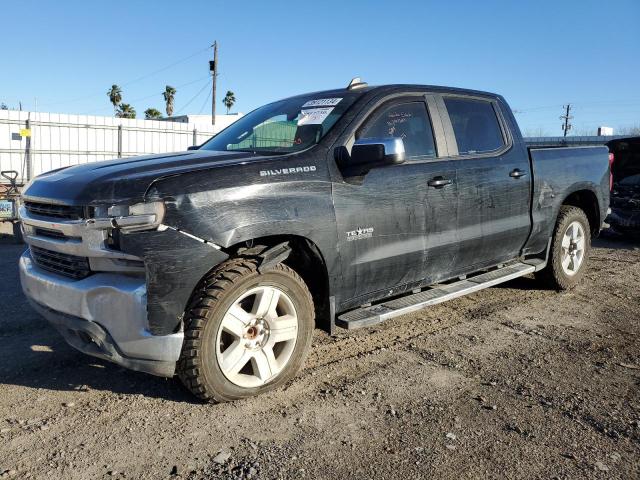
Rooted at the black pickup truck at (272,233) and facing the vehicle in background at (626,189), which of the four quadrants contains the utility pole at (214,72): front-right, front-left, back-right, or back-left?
front-left

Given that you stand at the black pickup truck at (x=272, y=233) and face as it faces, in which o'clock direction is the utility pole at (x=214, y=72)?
The utility pole is roughly at 4 o'clock from the black pickup truck.

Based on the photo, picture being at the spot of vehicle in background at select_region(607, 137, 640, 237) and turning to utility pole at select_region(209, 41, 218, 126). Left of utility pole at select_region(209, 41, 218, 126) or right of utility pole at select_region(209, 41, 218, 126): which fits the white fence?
left

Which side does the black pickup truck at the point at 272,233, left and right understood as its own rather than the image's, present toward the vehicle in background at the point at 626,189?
back

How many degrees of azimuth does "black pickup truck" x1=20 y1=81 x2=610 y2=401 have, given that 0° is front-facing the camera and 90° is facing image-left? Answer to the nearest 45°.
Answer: approximately 45°

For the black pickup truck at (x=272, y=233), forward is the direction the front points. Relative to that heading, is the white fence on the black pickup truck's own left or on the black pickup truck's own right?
on the black pickup truck's own right

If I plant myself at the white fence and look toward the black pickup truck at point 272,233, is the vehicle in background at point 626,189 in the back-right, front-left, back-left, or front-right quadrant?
front-left

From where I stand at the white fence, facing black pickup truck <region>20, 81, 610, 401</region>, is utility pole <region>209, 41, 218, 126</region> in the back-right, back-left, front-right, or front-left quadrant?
back-left
